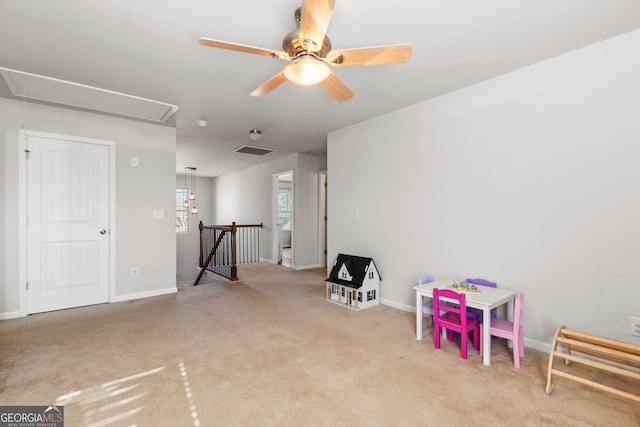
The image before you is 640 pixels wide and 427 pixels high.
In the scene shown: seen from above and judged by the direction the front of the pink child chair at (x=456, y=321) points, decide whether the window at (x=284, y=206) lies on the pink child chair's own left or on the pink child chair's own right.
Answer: on the pink child chair's own left

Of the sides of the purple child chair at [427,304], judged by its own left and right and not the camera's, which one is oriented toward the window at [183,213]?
back

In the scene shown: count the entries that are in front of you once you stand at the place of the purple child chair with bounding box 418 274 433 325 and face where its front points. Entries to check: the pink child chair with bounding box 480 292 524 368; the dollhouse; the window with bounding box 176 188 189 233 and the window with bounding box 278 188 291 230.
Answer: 1

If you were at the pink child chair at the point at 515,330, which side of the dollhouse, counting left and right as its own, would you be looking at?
left

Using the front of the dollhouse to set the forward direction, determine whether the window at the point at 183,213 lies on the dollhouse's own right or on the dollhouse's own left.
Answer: on the dollhouse's own right

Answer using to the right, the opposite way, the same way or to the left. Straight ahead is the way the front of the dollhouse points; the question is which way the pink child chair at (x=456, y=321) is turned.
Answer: the opposite way

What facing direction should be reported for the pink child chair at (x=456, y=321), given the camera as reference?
facing away from the viewer and to the right of the viewer

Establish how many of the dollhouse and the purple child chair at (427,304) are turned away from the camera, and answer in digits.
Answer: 0

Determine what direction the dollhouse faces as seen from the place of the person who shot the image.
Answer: facing the viewer and to the left of the viewer

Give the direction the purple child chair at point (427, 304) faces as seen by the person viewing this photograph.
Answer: facing the viewer and to the right of the viewer

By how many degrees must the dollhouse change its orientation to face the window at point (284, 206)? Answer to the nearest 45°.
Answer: approximately 135° to its right

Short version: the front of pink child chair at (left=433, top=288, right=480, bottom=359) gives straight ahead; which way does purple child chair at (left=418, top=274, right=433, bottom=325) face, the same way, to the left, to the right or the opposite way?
to the right
